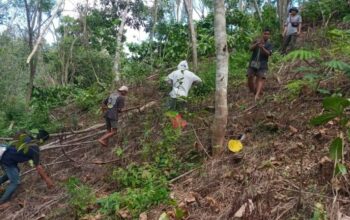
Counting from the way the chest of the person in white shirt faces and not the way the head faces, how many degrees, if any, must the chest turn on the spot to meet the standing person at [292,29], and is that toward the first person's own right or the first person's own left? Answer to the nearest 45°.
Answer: approximately 45° to the first person's own right

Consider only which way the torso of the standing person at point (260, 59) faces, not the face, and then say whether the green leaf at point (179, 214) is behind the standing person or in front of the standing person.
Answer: in front

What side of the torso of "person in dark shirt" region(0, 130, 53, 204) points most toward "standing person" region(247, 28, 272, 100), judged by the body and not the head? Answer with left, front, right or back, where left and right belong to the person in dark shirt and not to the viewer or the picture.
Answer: front

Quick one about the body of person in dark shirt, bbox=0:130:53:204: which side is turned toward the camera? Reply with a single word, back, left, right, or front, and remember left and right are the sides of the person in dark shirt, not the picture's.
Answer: right

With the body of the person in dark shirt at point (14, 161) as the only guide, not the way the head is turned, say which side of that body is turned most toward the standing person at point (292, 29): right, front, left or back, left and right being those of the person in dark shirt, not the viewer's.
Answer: front

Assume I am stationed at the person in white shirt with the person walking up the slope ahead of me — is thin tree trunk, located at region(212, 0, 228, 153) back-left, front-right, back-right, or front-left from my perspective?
back-left

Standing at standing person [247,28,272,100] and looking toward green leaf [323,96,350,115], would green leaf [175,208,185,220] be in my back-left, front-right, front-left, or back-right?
front-right

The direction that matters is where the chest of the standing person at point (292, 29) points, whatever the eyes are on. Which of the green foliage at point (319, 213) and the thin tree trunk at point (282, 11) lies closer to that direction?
the green foliage

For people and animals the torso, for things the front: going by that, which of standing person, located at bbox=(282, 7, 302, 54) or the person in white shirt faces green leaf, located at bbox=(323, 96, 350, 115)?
the standing person

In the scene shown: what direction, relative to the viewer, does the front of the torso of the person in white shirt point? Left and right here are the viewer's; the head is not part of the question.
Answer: facing away from the viewer

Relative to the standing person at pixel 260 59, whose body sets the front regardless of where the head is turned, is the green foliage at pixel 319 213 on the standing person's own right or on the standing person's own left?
on the standing person's own left

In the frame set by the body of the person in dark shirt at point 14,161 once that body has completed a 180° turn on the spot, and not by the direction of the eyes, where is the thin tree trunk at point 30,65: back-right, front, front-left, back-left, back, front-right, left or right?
right

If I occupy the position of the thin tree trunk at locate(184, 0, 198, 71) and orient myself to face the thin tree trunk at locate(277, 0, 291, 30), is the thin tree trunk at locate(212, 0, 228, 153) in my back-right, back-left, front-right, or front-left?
back-right

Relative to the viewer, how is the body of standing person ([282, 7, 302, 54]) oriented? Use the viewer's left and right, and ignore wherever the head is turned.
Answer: facing the viewer

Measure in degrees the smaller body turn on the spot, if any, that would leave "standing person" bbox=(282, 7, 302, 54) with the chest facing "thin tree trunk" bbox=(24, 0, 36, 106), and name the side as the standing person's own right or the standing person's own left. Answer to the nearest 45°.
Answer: approximately 90° to the standing person's own right
